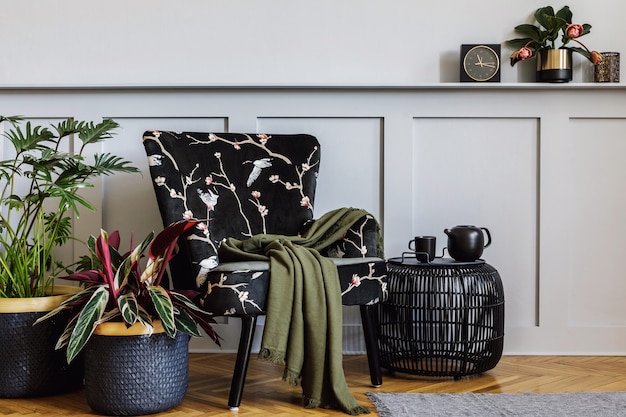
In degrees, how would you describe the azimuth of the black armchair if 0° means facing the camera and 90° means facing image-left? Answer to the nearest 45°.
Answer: approximately 315°

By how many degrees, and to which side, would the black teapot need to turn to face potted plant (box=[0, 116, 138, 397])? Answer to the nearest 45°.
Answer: approximately 45° to its left

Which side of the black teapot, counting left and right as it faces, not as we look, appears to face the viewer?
left

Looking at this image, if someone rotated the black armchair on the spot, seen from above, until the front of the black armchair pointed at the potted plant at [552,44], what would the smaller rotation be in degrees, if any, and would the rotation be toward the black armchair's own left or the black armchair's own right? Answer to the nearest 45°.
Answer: approximately 45° to the black armchair's own left

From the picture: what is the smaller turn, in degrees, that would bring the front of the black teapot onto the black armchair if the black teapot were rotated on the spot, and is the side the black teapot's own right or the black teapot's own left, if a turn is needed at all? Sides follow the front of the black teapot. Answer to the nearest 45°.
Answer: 0° — it already faces it

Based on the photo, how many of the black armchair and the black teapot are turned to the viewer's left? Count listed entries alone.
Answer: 1

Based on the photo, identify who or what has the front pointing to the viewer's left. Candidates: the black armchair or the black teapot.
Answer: the black teapot
